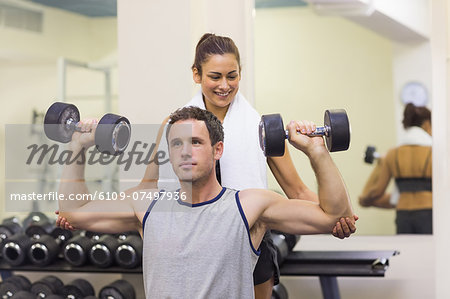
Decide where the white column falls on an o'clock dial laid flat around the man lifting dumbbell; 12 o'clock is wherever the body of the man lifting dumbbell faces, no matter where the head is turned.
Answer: The white column is roughly at 7 o'clock from the man lifting dumbbell.

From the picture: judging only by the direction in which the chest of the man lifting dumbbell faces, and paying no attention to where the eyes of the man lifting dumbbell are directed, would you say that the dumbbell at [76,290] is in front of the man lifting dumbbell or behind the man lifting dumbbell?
behind

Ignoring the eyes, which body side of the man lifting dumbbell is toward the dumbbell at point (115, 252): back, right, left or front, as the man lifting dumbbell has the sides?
back

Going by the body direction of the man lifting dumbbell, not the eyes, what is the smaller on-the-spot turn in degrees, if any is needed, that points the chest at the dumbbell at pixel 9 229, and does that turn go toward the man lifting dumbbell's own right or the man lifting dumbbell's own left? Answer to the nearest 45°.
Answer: approximately 135° to the man lifting dumbbell's own right

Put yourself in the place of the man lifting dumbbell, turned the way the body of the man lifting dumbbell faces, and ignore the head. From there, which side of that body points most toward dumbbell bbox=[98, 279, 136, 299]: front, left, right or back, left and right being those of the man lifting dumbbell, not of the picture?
back

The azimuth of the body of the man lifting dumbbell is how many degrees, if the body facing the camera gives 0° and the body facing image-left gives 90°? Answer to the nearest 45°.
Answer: approximately 0°

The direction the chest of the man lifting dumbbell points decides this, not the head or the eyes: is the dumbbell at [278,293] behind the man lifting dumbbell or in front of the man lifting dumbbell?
behind

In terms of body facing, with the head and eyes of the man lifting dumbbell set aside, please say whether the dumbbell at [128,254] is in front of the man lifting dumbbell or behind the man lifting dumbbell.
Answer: behind

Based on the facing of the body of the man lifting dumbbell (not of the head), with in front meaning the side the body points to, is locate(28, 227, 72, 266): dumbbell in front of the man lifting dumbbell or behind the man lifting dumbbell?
behind

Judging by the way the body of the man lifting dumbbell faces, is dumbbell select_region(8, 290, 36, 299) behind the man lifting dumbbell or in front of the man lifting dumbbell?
behind

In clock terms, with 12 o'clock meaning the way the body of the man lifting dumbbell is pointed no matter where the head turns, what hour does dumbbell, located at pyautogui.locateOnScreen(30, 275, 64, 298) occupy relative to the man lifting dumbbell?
The dumbbell is roughly at 5 o'clock from the man lifting dumbbell.

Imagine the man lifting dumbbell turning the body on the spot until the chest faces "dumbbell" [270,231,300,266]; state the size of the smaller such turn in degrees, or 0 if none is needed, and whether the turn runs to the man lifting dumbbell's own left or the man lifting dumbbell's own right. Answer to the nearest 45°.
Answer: approximately 180°
